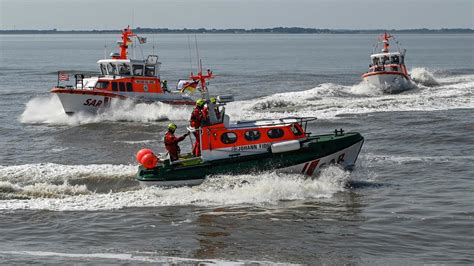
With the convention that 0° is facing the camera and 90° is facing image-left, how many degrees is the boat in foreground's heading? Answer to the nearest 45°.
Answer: approximately 270°

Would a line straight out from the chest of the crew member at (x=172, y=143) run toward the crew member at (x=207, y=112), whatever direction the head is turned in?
yes

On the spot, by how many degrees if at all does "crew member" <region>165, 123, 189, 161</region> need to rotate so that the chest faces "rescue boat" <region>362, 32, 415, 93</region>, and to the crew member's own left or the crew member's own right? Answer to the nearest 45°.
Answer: approximately 45° to the crew member's own left

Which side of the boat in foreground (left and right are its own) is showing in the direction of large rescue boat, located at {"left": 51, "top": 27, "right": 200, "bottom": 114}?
left

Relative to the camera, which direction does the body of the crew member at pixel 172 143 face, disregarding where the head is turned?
to the viewer's right
